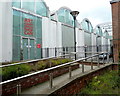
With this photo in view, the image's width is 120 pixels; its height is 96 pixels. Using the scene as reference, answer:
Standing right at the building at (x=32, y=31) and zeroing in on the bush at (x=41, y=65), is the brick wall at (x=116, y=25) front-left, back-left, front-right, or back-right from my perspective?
front-left

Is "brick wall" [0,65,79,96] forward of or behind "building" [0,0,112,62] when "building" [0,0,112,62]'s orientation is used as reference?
forward

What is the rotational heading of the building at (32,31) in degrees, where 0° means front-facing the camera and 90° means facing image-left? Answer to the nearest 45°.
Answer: approximately 315°

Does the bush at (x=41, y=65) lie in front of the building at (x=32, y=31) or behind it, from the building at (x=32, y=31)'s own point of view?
in front

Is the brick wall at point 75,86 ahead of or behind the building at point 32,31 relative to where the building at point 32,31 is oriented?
ahead

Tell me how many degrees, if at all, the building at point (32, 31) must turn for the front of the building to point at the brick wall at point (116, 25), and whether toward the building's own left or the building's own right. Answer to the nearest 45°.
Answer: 0° — it already faces it
